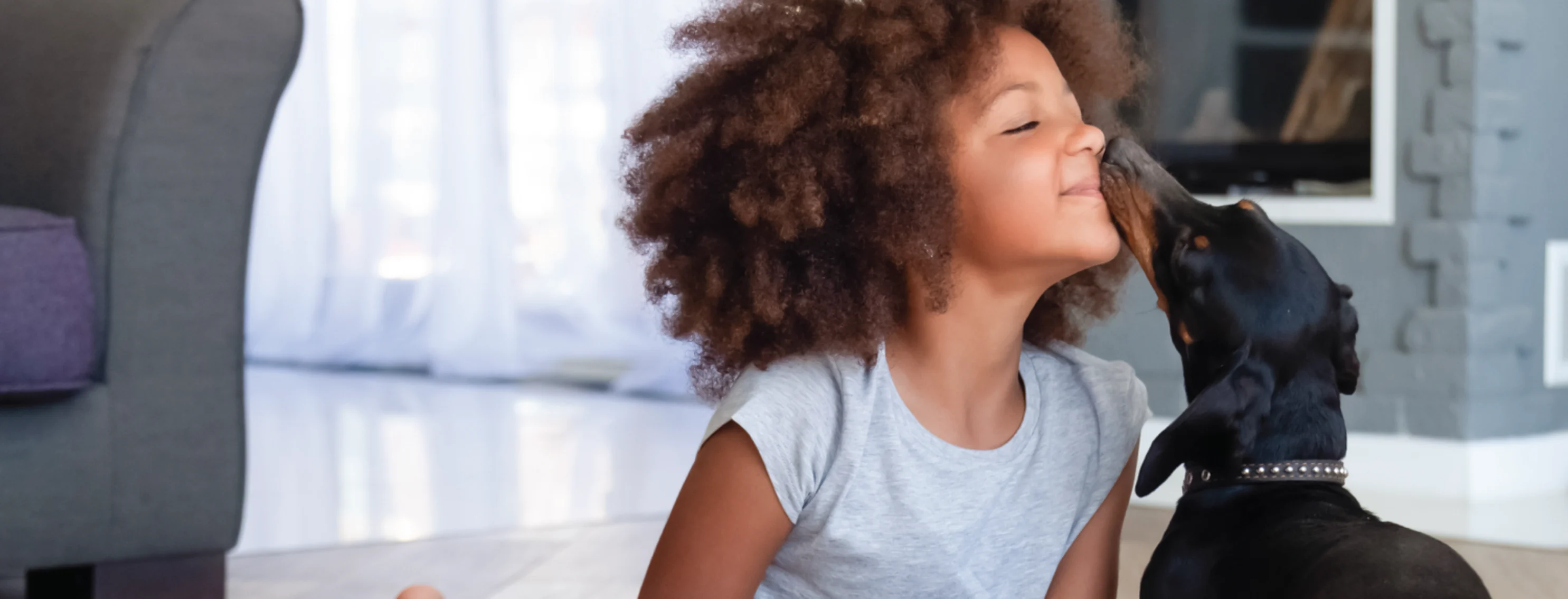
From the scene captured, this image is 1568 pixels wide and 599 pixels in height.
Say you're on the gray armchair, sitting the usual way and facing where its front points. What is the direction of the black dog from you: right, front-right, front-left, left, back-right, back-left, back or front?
front-left

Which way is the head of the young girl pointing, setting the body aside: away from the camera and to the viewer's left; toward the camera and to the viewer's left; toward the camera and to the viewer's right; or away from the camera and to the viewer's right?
toward the camera and to the viewer's right

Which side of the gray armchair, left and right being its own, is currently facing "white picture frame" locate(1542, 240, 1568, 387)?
left

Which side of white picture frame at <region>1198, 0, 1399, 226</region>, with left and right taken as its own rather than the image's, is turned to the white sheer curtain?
right

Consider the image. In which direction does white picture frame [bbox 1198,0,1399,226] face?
toward the camera

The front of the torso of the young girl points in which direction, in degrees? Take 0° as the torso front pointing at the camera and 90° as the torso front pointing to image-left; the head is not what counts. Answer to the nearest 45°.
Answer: approximately 315°

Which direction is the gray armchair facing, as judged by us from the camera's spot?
facing the viewer

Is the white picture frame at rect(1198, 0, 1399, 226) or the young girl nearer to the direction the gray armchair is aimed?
the young girl

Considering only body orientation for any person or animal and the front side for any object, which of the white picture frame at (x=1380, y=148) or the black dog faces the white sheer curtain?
the black dog

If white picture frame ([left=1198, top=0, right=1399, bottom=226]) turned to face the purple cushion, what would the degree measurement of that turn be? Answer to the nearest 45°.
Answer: approximately 45° to its right

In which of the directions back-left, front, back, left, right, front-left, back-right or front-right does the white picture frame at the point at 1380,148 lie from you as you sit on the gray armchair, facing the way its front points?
left

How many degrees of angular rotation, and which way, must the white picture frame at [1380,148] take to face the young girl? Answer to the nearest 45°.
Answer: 0° — it already faces them

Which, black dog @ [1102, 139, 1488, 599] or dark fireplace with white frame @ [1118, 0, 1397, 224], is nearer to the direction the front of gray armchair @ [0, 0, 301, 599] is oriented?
the black dog
